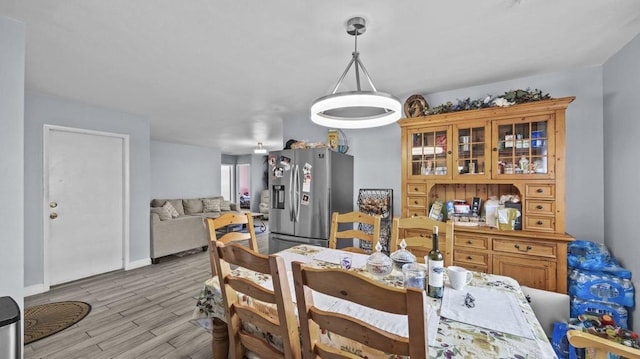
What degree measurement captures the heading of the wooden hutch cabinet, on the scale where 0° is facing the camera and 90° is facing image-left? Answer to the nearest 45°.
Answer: approximately 45°

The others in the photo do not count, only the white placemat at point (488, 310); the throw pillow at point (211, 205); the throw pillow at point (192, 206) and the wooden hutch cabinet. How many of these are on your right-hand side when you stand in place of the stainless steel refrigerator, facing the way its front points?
2

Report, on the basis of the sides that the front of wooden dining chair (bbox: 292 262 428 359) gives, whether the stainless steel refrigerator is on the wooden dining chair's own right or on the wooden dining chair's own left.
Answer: on the wooden dining chair's own left

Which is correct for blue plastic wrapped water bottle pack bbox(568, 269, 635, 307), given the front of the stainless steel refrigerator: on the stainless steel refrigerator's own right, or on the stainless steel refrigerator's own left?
on the stainless steel refrigerator's own left

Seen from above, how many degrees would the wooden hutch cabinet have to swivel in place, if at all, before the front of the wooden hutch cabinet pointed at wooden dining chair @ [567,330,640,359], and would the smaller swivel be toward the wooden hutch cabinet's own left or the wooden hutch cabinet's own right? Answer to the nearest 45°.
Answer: approximately 45° to the wooden hutch cabinet's own left

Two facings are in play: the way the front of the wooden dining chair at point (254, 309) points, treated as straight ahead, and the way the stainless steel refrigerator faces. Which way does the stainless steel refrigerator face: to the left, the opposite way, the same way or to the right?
the opposite way

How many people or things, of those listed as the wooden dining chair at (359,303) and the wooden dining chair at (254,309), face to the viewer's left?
0

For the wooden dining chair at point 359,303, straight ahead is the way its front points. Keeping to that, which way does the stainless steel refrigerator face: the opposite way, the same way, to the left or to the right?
the opposite way

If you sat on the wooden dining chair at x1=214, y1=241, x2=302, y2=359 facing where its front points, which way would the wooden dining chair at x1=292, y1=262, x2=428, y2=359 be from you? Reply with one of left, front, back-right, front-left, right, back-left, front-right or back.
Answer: right

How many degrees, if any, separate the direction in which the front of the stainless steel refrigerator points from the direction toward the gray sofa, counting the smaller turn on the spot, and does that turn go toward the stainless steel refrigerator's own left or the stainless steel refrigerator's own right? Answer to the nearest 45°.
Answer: approximately 90° to the stainless steel refrigerator's own right

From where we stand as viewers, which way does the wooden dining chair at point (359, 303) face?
facing away from the viewer and to the right of the viewer

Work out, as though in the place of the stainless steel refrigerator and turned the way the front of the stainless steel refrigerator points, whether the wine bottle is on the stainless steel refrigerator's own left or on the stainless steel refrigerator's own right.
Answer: on the stainless steel refrigerator's own left

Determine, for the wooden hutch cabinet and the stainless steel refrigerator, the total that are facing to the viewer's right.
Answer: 0
